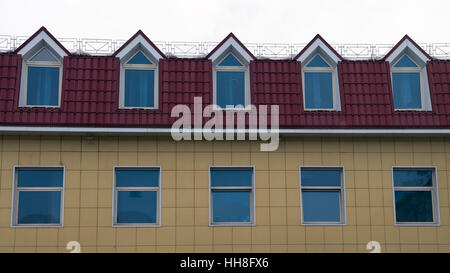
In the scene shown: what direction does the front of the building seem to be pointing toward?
toward the camera
